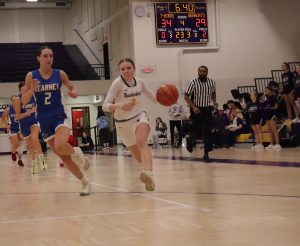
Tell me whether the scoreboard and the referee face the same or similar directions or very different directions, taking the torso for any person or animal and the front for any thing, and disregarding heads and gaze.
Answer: same or similar directions

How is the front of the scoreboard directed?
toward the camera

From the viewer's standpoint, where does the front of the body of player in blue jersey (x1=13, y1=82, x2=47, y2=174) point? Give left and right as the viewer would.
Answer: facing the viewer and to the right of the viewer

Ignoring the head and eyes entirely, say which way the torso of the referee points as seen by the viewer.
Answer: toward the camera

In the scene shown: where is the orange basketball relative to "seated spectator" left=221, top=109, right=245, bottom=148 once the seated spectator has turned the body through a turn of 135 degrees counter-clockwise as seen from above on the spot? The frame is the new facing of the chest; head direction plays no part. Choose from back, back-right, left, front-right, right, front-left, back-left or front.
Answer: right

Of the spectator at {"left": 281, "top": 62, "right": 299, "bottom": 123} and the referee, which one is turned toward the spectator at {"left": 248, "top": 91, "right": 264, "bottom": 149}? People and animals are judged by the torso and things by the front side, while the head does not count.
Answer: the spectator at {"left": 281, "top": 62, "right": 299, "bottom": 123}

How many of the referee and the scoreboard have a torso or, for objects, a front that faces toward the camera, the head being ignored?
2

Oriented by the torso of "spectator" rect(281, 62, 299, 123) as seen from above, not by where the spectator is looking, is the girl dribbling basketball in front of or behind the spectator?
in front

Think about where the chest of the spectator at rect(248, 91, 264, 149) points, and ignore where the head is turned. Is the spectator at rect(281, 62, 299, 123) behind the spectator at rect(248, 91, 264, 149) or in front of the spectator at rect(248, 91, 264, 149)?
behind

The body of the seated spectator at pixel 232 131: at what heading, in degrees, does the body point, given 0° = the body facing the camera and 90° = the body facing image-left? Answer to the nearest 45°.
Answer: approximately 45°

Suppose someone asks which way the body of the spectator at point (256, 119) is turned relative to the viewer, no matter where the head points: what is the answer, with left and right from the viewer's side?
facing the viewer and to the left of the viewer
